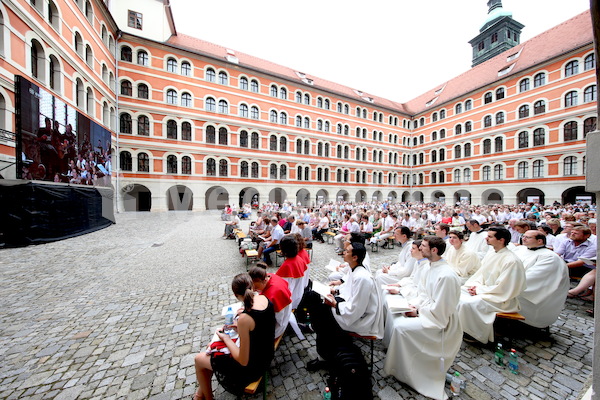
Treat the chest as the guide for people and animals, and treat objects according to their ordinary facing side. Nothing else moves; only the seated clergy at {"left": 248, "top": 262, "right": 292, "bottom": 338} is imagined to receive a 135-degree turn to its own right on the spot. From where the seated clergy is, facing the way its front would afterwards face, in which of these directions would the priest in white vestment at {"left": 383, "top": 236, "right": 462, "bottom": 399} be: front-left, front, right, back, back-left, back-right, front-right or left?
front-right

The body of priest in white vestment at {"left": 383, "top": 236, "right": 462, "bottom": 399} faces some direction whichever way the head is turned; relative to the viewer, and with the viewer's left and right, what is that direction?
facing to the left of the viewer

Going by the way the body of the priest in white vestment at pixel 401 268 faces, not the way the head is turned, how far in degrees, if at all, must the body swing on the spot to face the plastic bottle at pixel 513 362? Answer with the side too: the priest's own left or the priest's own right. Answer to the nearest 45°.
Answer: approximately 135° to the priest's own left

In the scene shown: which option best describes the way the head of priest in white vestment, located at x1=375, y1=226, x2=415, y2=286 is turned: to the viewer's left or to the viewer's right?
to the viewer's left

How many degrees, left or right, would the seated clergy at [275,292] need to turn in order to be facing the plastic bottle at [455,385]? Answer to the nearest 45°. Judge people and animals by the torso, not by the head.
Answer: approximately 180°

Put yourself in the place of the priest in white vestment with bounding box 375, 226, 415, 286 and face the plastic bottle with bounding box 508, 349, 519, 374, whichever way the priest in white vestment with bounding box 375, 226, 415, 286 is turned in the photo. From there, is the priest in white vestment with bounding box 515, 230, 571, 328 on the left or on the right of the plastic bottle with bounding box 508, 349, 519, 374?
left

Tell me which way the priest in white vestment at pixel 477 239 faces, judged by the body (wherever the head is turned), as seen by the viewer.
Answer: to the viewer's left

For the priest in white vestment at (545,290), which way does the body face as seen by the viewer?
to the viewer's left

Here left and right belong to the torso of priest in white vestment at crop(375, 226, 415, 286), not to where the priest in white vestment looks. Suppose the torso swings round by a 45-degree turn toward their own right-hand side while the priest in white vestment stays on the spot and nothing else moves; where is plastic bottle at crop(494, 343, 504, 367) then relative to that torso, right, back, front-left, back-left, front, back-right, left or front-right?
back

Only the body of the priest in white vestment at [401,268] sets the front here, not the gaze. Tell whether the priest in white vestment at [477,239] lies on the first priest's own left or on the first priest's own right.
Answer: on the first priest's own right

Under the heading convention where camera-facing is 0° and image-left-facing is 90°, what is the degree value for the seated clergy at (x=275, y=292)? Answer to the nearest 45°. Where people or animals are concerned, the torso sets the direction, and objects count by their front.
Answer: approximately 90°

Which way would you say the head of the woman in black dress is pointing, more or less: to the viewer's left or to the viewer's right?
to the viewer's left

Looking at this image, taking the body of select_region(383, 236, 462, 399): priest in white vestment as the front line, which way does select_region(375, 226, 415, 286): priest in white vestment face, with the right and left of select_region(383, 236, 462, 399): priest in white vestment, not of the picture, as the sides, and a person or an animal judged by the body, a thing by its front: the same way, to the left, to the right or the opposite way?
the same way

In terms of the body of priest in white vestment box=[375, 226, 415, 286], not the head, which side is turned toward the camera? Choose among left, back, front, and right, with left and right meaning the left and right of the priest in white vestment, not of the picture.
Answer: left

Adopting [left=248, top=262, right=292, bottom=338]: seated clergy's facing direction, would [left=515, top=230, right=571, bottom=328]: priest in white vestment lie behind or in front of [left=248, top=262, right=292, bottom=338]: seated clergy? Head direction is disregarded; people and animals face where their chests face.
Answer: behind
